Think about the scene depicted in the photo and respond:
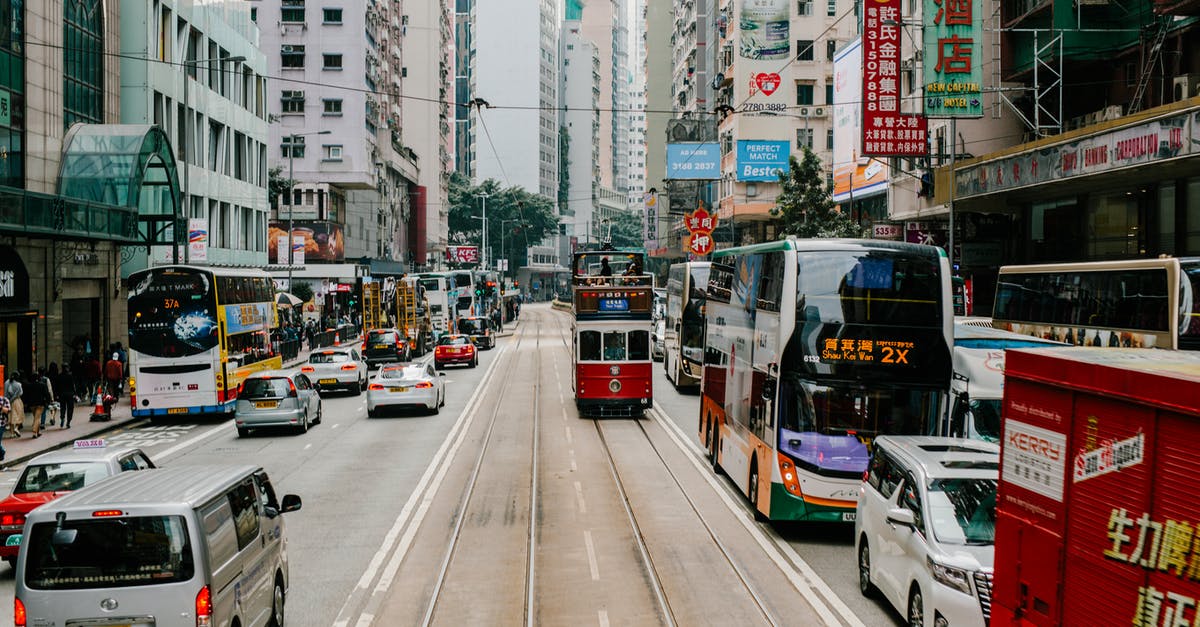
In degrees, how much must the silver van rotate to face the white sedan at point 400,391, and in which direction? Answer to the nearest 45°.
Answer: approximately 45° to its left

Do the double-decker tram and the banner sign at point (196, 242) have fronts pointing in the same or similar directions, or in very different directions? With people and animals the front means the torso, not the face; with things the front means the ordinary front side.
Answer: same or similar directions

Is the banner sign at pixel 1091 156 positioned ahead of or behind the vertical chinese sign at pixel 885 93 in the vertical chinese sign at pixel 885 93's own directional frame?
ahead

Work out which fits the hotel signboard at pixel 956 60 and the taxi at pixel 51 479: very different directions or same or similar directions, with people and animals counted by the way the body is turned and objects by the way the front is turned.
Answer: very different directions

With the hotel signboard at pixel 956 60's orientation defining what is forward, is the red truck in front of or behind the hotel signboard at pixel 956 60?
in front

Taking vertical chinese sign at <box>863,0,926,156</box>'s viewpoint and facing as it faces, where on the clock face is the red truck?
The red truck is roughly at 12 o'clock from the vertical chinese sign.

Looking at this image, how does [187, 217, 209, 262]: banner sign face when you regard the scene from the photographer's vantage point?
facing the viewer

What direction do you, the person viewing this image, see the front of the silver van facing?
facing away from the viewer and to the right of the viewer

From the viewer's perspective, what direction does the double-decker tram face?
toward the camera

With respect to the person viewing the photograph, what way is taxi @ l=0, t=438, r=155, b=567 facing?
facing away from the viewer and to the right of the viewer

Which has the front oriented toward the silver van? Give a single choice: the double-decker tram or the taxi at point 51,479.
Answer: the double-decker tram

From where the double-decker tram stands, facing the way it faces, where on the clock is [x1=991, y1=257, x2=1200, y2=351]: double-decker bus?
The double-decker bus is roughly at 11 o'clock from the double-decker tram.

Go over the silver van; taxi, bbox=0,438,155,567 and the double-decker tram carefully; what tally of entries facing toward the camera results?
1

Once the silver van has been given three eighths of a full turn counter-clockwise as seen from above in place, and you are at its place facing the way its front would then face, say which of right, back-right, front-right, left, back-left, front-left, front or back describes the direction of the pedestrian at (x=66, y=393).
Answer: right

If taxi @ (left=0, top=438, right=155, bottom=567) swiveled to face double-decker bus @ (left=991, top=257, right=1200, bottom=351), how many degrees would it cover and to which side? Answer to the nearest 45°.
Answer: approximately 45° to its right

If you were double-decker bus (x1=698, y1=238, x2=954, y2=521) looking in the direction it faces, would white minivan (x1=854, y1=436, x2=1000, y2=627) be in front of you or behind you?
in front

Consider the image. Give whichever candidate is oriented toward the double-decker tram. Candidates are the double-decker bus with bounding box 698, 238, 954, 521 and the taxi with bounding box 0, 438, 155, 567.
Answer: the taxi

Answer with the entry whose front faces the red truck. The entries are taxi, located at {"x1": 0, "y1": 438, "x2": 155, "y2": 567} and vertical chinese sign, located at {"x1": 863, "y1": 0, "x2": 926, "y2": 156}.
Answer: the vertical chinese sign

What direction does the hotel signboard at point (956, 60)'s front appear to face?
toward the camera

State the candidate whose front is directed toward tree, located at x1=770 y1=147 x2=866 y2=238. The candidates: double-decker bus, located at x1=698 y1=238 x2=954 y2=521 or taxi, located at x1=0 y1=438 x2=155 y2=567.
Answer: the taxi
